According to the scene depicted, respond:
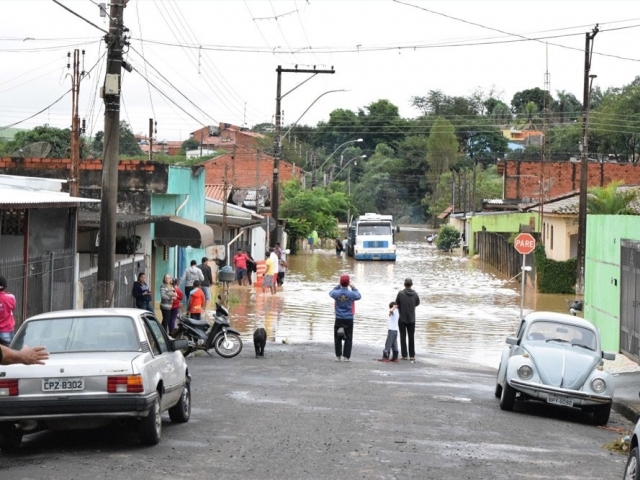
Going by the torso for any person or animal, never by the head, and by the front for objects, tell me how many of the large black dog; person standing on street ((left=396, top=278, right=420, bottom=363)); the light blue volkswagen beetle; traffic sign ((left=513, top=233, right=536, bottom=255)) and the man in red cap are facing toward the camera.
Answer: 2

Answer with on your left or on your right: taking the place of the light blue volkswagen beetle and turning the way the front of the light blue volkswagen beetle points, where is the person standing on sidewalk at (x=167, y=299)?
on your right

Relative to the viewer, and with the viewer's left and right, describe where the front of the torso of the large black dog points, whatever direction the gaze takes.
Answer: facing away from the viewer

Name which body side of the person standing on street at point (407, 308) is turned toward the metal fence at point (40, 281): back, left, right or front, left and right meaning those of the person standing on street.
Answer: left

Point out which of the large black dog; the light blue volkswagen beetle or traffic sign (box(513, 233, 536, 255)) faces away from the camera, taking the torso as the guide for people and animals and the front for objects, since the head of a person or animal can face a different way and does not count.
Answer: the large black dog

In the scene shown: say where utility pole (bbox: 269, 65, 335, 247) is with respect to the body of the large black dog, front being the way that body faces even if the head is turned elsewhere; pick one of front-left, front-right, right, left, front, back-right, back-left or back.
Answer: front

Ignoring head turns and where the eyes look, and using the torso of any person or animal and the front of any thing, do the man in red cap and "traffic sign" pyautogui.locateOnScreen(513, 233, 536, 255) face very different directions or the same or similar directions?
very different directions

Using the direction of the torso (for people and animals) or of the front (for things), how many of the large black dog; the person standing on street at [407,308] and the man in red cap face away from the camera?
3

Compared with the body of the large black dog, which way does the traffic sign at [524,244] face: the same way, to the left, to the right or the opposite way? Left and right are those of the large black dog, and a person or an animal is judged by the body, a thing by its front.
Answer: the opposite way

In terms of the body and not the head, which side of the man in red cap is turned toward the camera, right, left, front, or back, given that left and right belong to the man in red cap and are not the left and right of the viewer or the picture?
back

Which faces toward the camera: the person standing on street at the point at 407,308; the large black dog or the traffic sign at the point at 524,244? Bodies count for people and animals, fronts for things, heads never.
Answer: the traffic sign

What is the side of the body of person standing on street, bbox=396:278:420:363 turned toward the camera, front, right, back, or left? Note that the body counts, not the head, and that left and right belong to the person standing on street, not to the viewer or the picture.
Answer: back

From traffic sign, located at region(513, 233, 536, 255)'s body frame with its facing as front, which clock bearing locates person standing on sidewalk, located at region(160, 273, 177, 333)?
The person standing on sidewalk is roughly at 2 o'clock from the traffic sign.

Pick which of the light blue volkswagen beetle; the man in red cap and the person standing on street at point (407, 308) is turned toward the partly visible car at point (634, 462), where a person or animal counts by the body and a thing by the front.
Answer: the light blue volkswagen beetle

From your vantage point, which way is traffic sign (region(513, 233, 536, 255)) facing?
toward the camera

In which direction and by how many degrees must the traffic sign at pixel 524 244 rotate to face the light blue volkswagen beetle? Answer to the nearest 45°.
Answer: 0° — it already faces it

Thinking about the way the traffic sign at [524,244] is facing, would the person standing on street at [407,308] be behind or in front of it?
in front

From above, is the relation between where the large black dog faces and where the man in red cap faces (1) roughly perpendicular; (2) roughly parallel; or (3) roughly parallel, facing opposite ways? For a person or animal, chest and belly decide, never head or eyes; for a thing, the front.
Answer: roughly parallel
